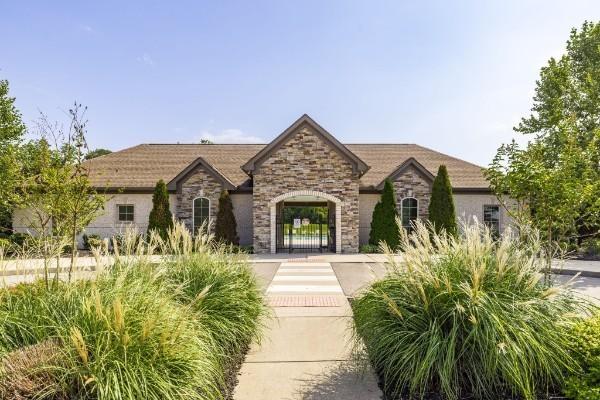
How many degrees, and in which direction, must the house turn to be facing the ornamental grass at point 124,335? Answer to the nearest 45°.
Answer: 0° — it already faces it

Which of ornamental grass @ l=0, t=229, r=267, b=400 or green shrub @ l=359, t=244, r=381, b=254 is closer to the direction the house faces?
the ornamental grass

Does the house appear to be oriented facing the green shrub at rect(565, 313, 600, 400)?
yes

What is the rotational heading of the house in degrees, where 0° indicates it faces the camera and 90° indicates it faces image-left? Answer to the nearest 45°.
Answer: approximately 0°

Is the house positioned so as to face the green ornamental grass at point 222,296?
yes
